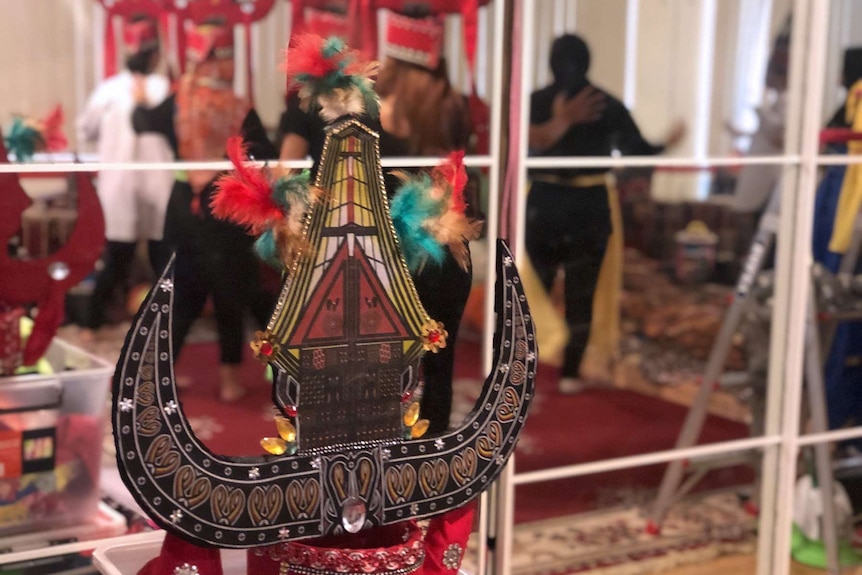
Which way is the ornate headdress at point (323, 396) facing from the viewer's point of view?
toward the camera

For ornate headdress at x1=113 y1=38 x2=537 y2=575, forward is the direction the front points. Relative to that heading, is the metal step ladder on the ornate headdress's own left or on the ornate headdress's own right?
on the ornate headdress's own left
